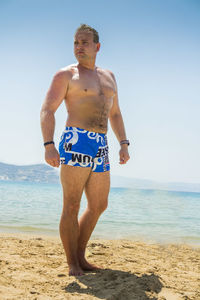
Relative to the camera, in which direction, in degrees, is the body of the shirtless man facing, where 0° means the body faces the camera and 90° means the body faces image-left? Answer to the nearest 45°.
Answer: approximately 315°

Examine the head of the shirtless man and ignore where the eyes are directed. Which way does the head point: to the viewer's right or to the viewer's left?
to the viewer's left
